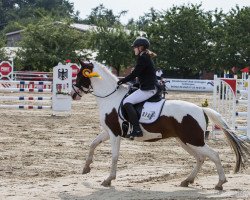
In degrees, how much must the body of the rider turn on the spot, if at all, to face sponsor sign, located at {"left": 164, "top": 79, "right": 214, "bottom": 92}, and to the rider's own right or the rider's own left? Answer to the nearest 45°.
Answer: approximately 90° to the rider's own right

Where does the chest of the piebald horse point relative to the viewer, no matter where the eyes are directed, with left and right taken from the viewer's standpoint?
facing to the left of the viewer

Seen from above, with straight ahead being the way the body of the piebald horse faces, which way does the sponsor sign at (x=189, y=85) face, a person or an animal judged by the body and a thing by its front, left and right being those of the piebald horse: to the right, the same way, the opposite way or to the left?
to the left

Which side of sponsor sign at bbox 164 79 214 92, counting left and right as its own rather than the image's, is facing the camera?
front

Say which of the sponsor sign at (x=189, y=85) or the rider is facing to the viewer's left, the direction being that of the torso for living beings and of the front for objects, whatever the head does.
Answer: the rider

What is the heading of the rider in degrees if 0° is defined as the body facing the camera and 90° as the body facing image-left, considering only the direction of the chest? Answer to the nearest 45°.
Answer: approximately 90°

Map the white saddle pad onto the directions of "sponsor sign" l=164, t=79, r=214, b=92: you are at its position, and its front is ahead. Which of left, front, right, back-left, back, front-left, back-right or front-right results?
front

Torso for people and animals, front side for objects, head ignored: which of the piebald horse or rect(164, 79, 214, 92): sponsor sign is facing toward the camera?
the sponsor sign

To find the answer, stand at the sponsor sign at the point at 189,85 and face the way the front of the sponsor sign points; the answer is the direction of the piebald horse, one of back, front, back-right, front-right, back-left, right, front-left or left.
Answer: front

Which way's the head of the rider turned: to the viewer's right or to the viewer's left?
to the viewer's left

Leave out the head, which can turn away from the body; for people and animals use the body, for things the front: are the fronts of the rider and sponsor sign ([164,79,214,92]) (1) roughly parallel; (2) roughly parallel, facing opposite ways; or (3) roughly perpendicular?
roughly perpendicular

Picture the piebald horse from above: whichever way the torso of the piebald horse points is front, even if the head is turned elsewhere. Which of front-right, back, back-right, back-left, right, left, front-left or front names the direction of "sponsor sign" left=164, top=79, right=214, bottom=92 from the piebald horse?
right

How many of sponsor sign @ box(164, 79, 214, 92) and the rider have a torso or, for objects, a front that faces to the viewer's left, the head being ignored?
1
